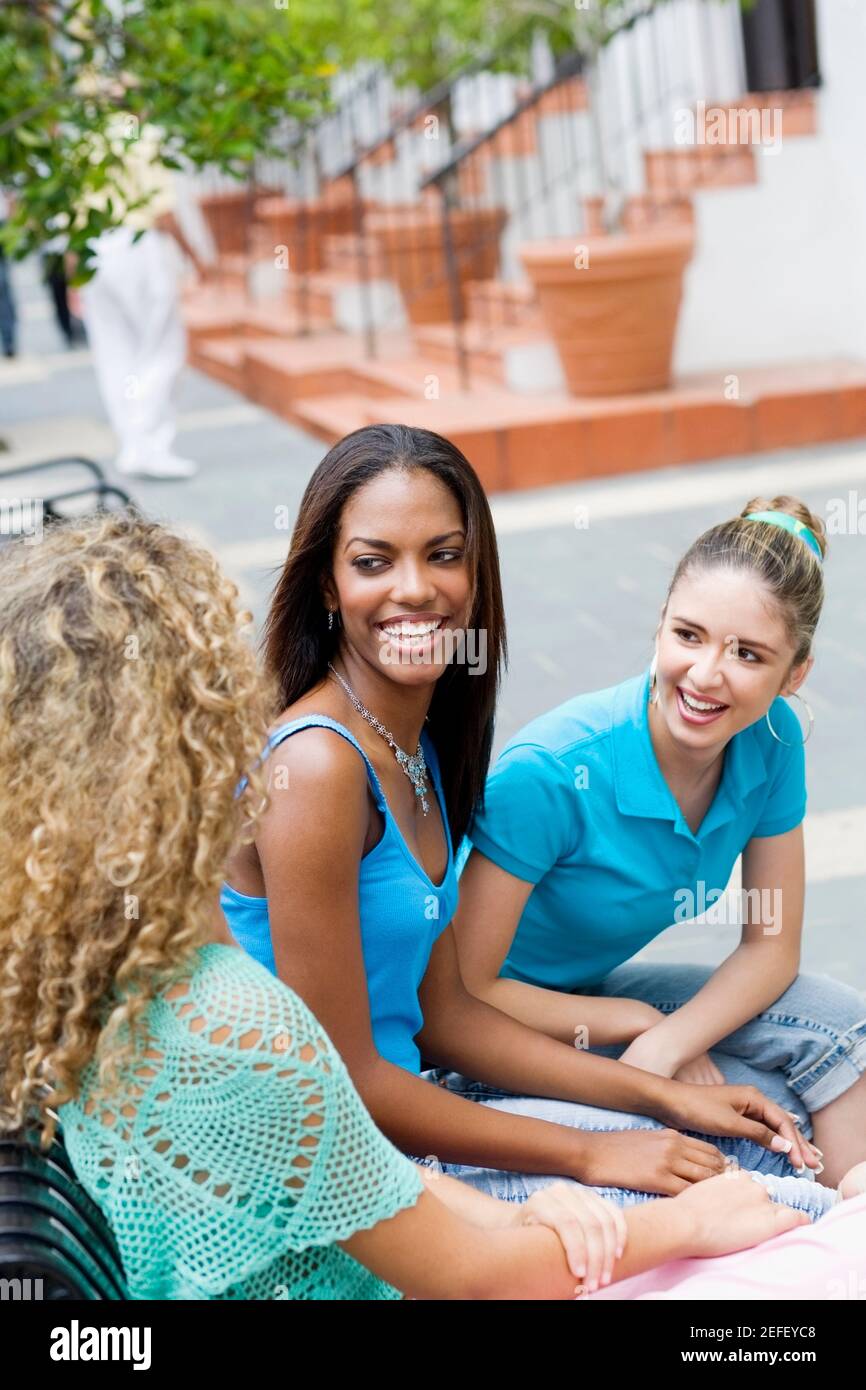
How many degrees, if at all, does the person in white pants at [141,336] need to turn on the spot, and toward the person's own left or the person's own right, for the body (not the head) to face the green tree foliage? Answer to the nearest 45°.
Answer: approximately 90° to the person's own right

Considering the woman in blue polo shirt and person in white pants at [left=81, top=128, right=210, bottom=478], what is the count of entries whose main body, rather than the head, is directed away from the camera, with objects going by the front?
0

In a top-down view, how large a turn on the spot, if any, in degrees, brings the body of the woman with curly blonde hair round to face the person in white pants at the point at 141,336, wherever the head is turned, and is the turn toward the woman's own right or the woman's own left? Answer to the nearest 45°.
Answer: approximately 45° to the woman's own left

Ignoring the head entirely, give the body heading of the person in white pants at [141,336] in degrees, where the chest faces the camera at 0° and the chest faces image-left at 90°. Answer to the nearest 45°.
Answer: approximately 270°

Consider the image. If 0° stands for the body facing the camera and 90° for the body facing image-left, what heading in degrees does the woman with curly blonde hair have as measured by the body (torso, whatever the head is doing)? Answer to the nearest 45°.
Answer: approximately 225°

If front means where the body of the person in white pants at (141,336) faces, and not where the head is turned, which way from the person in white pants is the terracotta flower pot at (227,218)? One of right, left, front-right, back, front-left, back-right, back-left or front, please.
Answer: left

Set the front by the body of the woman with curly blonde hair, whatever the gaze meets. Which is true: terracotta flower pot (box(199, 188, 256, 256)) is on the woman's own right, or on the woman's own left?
on the woman's own left

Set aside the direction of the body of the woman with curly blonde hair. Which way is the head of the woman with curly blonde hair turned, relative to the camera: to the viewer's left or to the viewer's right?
to the viewer's right
